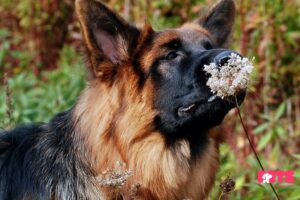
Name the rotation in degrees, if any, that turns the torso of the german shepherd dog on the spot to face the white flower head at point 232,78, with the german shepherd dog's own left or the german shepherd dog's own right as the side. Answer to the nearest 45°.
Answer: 0° — it already faces it

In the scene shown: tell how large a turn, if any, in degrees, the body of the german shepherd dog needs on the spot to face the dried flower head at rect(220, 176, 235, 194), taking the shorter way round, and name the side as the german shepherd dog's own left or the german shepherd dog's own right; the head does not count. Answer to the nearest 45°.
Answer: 0° — it already faces it

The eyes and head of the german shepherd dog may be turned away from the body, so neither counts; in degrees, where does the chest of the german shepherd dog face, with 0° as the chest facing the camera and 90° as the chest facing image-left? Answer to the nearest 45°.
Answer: approximately 315°
